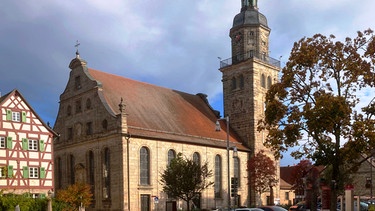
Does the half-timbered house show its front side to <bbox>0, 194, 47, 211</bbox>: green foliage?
yes

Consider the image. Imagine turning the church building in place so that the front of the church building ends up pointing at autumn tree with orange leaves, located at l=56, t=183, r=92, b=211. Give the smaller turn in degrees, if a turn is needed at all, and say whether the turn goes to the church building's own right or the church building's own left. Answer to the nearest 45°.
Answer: approximately 45° to the church building's own left

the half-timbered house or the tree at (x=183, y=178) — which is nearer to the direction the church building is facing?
the half-timbered house

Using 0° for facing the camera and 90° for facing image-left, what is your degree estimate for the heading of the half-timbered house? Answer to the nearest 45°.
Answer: approximately 0°

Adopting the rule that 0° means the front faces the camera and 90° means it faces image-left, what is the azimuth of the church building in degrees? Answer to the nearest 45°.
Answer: approximately 45°

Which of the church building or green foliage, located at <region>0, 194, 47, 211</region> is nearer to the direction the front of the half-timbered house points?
the green foliage
